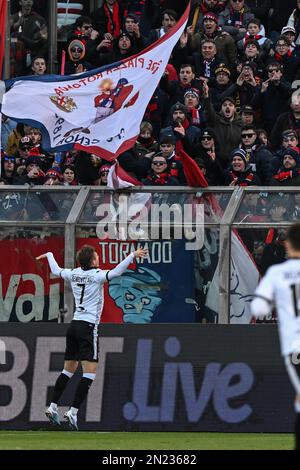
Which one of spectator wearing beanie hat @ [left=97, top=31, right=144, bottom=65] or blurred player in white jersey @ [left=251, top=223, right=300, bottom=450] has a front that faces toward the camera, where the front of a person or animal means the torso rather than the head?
the spectator wearing beanie hat

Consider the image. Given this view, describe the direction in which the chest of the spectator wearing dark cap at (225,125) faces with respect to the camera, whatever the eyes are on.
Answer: toward the camera

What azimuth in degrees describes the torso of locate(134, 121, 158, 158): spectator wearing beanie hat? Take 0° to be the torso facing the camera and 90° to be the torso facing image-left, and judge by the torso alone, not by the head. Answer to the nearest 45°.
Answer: approximately 0°

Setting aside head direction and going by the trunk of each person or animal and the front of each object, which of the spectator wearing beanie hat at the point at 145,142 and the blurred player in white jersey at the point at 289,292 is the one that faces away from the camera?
the blurred player in white jersey

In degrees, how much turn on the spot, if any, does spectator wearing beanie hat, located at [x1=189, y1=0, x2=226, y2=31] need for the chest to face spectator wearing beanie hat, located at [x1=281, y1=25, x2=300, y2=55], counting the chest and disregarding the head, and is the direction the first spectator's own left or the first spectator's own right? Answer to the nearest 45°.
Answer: approximately 45° to the first spectator's own left

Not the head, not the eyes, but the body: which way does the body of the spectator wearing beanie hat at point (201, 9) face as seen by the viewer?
toward the camera

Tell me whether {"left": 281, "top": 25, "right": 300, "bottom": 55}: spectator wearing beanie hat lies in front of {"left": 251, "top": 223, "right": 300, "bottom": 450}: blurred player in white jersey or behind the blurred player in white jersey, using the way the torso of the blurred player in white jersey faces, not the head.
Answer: in front

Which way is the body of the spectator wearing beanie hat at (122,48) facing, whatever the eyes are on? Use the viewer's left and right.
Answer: facing the viewer

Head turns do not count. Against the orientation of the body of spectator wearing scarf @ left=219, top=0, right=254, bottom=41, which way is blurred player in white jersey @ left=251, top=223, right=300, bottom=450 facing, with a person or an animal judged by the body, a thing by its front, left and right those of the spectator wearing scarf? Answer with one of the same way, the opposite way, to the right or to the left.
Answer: the opposite way

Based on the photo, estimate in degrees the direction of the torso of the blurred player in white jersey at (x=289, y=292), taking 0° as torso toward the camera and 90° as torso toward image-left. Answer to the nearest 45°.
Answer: approximately 180°

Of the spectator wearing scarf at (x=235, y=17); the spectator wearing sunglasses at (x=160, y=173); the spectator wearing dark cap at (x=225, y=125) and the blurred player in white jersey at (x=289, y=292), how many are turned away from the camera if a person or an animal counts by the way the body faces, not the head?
1
